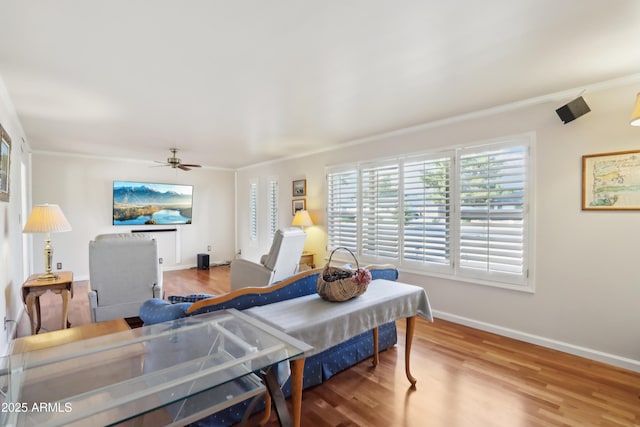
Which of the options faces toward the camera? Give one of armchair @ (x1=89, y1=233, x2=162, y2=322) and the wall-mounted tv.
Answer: the wall-mounted tv

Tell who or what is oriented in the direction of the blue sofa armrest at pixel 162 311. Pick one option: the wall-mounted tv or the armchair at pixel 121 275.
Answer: the wall-mounted tv

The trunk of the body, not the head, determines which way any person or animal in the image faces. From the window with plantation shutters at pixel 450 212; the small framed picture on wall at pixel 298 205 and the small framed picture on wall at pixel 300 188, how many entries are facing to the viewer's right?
0

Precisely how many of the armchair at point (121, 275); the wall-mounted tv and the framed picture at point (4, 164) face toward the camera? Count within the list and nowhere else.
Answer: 1

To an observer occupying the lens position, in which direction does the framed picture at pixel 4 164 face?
facing to the right of the viewer

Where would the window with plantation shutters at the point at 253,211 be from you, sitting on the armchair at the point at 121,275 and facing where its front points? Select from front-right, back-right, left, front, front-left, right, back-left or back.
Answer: front-right

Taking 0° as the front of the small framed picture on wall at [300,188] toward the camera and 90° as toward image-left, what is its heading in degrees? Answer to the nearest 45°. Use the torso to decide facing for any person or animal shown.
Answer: approximately 45°

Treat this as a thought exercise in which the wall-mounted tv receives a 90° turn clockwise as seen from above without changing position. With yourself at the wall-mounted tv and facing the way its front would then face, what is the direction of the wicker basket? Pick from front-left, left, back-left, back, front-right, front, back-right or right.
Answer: left

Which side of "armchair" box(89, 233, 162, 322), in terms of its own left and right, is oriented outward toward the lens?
back

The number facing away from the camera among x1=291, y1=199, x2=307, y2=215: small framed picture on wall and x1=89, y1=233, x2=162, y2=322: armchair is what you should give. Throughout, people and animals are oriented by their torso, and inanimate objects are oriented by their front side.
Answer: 1

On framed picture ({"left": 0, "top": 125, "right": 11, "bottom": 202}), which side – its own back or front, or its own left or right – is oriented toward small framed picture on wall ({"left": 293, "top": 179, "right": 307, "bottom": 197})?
front

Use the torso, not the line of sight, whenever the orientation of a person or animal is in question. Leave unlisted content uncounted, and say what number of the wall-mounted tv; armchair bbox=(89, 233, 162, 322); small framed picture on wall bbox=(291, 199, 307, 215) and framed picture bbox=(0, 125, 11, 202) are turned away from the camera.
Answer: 1

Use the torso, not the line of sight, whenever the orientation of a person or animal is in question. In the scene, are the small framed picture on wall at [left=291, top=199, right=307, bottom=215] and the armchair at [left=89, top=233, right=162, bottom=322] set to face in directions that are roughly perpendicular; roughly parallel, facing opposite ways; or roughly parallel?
roughly perpendicular

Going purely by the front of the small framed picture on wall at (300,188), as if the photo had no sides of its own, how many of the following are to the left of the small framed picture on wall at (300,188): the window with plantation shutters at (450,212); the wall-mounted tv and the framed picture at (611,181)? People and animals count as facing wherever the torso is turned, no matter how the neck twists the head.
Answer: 2

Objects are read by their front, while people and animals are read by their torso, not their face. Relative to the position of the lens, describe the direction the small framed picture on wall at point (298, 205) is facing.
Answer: facing the viewer and to the left of the viewer

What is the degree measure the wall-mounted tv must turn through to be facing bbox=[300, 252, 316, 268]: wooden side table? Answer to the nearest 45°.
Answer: approximately 45° to its left
